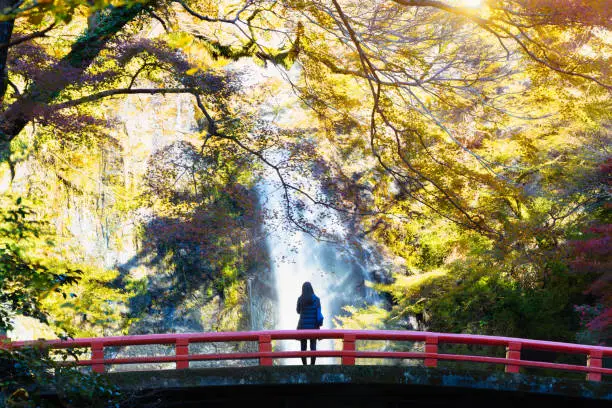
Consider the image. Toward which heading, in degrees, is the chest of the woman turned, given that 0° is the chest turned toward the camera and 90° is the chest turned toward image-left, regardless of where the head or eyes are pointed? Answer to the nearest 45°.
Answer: approximately 180°

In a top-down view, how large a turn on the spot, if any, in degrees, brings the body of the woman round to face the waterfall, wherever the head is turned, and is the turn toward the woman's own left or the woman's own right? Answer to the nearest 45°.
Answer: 0° — they already face it
